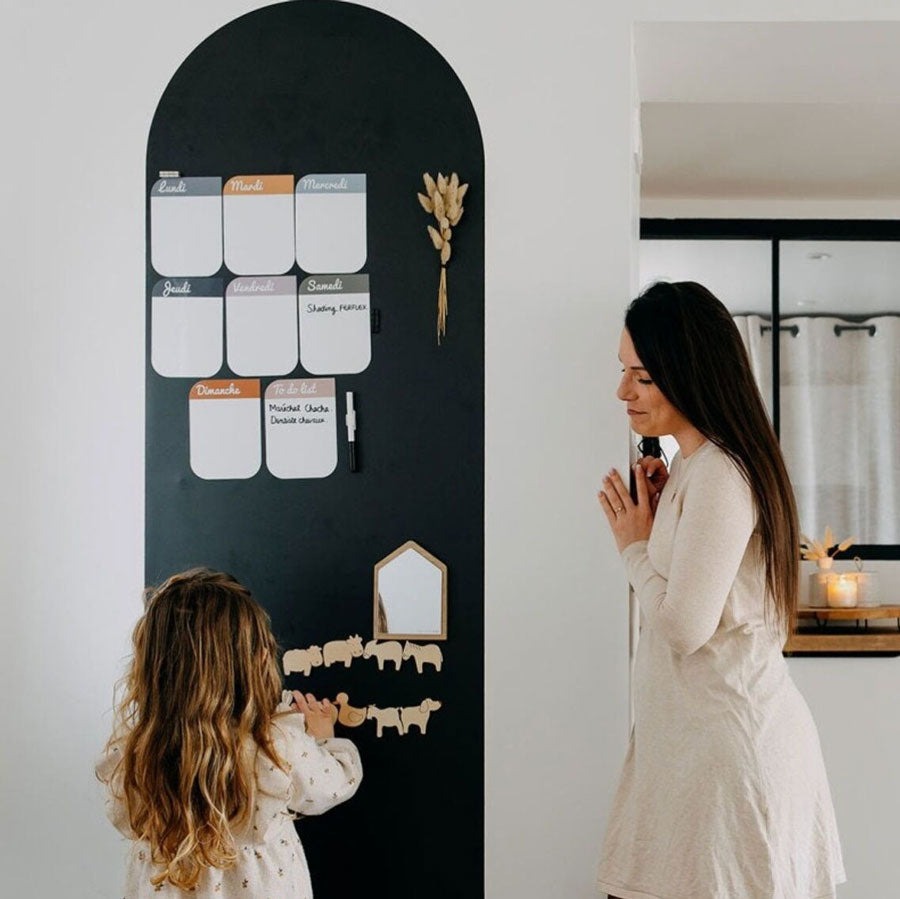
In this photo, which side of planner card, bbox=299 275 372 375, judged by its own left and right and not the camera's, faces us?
front

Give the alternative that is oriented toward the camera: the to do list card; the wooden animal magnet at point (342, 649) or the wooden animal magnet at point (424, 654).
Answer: the to do list card

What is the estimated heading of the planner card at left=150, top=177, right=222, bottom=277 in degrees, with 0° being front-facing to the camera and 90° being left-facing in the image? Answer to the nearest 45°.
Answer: approximately 0°

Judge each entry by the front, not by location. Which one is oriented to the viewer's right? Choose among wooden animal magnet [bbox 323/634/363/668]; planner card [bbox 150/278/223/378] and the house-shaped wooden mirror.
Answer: the wooden animal magnet

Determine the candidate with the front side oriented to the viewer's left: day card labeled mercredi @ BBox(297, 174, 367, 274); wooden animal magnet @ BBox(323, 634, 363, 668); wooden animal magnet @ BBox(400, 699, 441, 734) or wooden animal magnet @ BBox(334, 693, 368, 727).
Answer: wooden animal magnet @ BBox(334, 693, 368, 727)

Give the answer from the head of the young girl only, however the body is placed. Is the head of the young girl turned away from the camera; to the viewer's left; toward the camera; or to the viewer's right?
away from the camera

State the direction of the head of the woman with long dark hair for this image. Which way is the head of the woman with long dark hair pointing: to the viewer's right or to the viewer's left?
to the viewer's left

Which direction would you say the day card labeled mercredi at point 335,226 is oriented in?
toward the camera

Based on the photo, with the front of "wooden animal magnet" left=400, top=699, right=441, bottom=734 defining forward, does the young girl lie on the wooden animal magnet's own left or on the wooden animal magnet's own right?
on the wooden animal magnet's own right

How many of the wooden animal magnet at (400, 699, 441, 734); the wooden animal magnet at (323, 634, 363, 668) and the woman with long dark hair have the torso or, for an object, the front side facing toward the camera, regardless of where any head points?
0

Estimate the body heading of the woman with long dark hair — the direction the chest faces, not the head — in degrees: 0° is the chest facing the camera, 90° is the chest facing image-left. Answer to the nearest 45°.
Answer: approximately 90°

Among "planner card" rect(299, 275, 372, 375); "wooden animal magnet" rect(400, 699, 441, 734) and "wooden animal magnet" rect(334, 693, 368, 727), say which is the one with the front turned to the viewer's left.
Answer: "wooden animal magnet" rect(334, 693, 368, 727)
